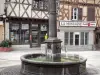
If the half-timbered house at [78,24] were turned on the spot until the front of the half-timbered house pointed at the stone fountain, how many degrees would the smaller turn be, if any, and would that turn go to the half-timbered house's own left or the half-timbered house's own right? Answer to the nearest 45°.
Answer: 0° — it already faces it

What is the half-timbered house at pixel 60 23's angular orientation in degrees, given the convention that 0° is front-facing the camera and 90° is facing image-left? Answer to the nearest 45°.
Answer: approximately 0°

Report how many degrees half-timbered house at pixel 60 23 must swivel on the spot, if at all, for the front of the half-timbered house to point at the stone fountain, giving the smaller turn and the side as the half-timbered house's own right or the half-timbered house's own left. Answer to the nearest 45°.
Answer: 0° — it already faces it

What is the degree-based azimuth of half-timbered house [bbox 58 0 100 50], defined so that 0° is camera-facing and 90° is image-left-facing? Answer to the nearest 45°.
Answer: approximately 0°

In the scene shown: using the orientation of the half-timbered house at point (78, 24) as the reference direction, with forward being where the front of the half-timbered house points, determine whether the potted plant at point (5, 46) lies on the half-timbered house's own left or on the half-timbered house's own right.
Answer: on the half-timbered house's own right
